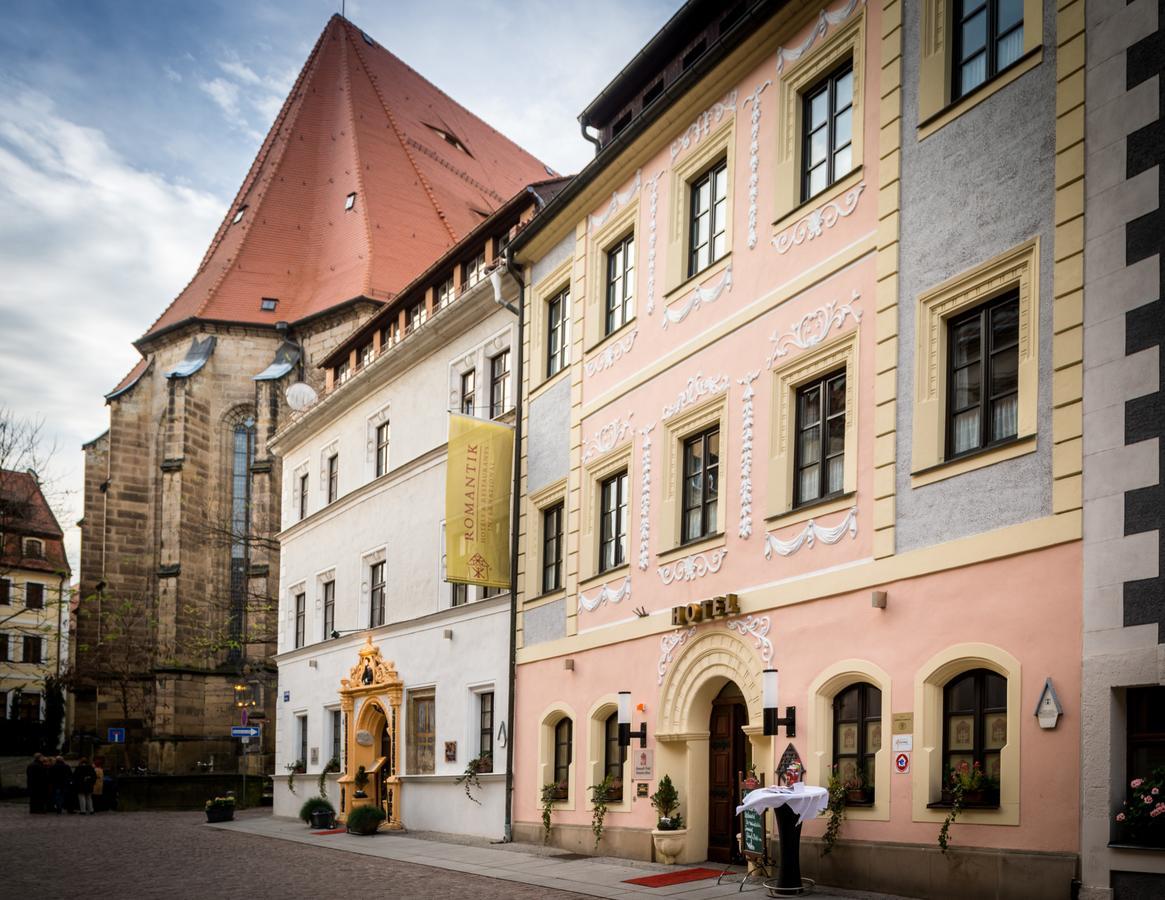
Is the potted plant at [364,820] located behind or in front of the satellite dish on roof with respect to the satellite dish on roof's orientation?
in front

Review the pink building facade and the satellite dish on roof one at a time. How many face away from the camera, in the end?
0

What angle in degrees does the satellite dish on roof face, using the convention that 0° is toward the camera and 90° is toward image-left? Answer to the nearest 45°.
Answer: approximately 0°

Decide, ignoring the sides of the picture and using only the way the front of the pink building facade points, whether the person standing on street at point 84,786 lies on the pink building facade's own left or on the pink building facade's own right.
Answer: on the pink building facade's own right

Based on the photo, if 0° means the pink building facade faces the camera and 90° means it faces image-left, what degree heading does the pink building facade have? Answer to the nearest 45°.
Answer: approximately 45°

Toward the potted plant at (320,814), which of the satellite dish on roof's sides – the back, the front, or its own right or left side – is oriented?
front
